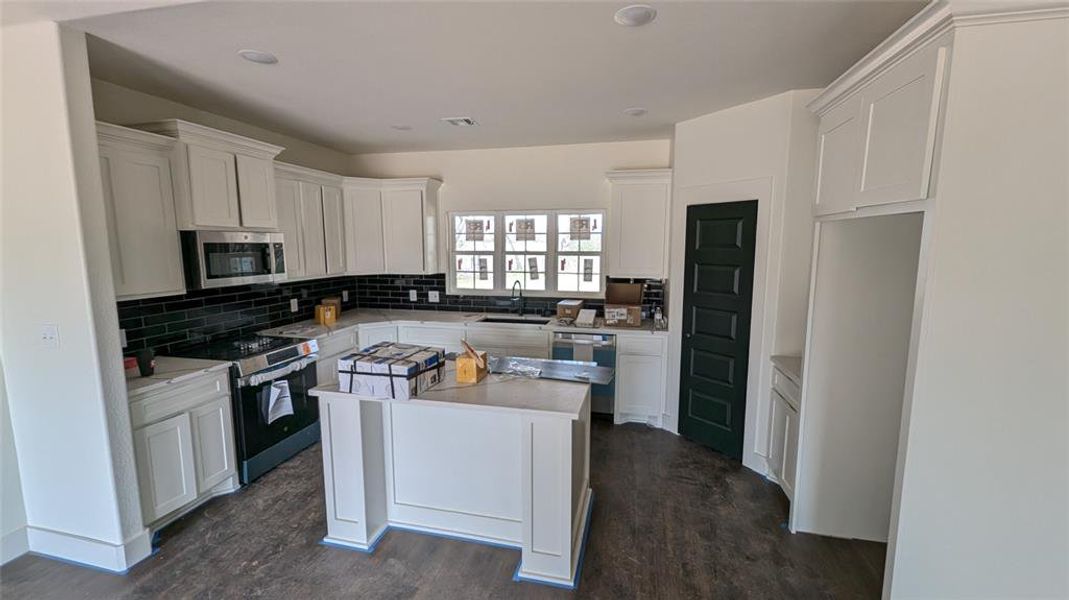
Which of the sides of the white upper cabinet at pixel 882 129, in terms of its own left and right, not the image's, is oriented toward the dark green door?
right

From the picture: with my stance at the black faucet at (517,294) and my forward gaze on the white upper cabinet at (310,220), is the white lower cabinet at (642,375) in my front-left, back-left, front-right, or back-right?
back-left

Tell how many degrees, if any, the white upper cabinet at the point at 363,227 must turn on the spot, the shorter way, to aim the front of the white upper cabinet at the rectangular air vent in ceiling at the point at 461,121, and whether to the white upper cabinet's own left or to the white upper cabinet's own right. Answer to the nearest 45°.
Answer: approximately 45° to the white upper cabinet's own left

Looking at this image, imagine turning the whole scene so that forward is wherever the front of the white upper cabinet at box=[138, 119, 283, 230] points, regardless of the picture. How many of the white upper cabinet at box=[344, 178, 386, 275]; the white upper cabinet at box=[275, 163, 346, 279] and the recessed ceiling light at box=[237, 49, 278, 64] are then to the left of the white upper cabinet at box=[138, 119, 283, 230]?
2

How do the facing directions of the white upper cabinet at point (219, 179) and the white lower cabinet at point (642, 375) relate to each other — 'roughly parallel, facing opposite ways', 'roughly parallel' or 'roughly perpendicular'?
roughly perpendicular

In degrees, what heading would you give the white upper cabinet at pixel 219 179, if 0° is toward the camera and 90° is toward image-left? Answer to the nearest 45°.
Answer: approximately 315°

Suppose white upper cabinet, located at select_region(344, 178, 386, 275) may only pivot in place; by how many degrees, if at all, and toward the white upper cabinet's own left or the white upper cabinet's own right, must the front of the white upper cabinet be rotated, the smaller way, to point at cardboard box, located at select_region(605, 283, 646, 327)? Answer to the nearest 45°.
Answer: approximately 45° to the white upper cabinet's own left

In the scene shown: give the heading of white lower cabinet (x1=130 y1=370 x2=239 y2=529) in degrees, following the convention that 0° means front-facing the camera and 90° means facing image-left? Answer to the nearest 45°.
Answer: approximately 315°

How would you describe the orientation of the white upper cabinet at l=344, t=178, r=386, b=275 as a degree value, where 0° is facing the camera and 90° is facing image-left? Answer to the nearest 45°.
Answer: approximately 0°

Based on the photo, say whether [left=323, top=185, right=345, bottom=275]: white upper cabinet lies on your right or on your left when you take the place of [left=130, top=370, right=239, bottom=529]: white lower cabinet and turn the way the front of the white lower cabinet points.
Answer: on your left

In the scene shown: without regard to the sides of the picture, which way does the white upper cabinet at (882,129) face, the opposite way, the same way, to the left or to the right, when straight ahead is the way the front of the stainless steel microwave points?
the opposite way
